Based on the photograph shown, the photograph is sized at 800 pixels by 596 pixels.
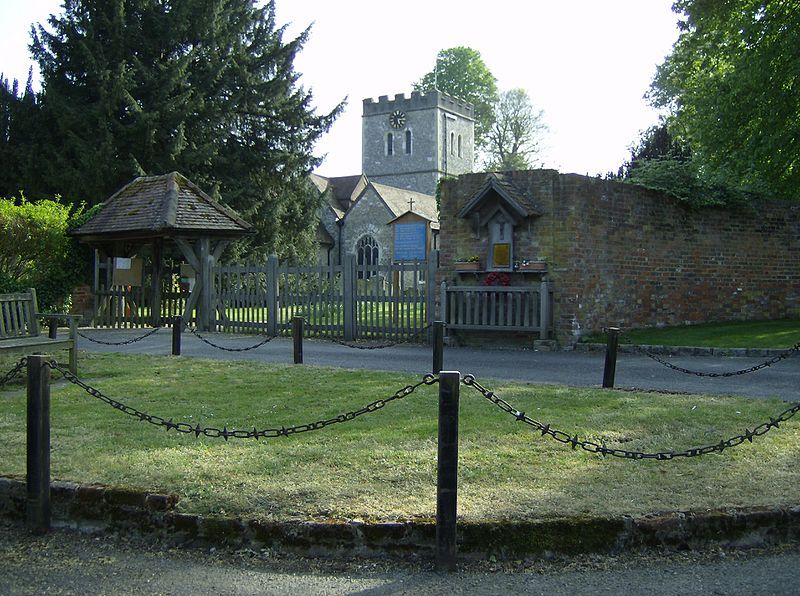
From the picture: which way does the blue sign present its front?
toward the camera

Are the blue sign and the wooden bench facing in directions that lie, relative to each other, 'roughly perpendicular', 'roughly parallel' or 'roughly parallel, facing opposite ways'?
roughly perpendicular

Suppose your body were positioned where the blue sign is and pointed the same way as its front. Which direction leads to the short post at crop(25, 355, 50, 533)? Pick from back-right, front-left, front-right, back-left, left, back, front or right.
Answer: front

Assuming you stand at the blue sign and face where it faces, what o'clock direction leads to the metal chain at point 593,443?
The metal chain is roughly at 12 o'clock from the blue sign.

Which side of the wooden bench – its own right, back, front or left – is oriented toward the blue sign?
left

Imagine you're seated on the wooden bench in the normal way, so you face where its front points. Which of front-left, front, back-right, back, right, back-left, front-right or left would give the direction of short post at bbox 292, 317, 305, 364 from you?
front-left

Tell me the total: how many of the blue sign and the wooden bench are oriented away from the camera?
0

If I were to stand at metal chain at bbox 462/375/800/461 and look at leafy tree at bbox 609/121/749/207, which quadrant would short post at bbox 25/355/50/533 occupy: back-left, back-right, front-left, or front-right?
back-left

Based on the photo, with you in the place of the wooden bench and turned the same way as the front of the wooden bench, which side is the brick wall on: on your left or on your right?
on your left

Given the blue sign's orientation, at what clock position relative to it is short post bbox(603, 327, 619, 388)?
The short post is roughly at 12 o'clock from the blue sign.

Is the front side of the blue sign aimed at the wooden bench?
yes

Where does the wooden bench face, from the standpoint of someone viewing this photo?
facing the viewer and to the right of the viewer

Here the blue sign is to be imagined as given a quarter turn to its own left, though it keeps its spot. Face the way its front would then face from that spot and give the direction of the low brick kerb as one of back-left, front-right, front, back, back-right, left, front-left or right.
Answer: right

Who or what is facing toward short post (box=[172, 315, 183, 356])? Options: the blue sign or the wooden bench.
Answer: the blue sign

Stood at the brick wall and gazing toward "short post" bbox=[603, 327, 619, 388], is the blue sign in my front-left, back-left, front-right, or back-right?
back-right
